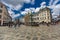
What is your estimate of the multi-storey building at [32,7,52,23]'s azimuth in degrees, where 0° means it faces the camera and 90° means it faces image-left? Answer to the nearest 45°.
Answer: approximately 45°
